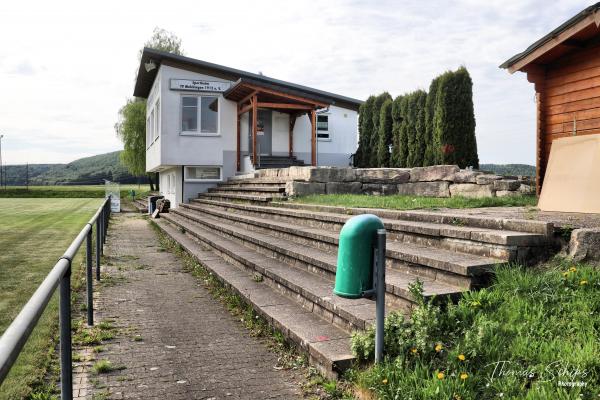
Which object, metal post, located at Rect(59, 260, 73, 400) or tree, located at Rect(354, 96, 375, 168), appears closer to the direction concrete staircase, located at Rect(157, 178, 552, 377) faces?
the metal post

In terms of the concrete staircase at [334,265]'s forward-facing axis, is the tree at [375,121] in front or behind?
behind

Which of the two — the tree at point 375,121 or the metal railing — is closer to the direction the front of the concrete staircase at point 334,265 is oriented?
the metal railing

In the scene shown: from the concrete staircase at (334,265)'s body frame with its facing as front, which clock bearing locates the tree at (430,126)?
The tree is roughly at 5 o'clock from the concrete staircase.

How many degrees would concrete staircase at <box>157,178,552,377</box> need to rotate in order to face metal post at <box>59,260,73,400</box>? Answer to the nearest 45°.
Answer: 0° — it already faces it

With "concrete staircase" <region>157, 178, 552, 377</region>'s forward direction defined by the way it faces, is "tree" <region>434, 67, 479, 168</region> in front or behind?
behind

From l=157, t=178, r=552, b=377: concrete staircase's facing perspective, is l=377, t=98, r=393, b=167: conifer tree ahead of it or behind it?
behind

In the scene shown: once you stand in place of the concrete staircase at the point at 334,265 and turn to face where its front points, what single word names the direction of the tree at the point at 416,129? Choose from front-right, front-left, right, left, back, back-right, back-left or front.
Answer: back-right

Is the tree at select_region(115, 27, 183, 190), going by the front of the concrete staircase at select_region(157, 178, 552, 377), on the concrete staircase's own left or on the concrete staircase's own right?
on the concrete staircase's own right

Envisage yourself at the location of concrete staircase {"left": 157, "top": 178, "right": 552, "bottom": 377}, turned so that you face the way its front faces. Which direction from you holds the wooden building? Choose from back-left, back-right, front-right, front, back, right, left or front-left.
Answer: back

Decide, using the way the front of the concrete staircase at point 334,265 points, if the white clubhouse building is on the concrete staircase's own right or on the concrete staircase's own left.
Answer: on the concrete staircase's own right

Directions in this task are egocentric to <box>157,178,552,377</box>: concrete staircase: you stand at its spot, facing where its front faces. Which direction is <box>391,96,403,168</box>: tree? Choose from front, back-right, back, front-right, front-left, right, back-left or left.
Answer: back-right

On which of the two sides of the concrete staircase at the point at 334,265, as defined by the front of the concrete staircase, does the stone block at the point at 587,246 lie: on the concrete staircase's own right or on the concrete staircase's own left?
on the concrete staircase's own left

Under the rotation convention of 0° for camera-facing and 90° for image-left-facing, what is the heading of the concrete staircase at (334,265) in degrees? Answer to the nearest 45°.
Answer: approximately 45°
